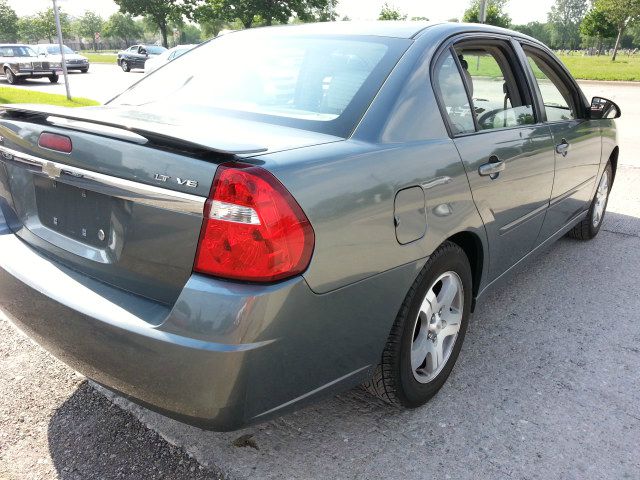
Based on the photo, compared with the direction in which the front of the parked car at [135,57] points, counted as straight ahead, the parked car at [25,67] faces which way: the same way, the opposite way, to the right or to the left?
to the left

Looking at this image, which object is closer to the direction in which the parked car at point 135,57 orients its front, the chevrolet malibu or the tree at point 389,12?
the chevrolet malibu

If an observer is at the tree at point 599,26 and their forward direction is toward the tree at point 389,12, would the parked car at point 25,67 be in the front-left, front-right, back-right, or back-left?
front-left

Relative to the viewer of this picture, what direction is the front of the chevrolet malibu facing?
facing away from the viewer and to the right of the viewer

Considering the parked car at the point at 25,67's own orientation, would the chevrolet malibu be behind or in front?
in front

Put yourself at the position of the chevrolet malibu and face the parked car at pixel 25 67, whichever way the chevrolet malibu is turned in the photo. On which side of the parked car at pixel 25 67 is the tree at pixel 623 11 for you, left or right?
right

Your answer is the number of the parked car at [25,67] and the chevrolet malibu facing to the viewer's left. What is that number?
0

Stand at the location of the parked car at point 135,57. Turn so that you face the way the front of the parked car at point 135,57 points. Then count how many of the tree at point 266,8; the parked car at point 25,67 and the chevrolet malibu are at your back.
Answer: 1

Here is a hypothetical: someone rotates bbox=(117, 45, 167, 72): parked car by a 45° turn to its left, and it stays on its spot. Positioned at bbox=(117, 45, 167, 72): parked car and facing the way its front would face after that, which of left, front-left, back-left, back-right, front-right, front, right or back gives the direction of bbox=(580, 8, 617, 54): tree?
left

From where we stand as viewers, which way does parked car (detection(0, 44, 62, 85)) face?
facing the viewer and to the right of the viewer

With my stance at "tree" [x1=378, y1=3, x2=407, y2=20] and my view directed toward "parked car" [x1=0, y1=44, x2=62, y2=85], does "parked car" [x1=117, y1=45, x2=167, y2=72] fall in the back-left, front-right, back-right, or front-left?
front-right

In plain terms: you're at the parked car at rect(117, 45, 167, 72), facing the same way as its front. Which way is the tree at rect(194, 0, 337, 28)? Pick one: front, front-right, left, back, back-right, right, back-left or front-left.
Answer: back

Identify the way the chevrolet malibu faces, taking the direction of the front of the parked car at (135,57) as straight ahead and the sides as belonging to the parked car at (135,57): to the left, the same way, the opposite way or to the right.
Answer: the opposite way

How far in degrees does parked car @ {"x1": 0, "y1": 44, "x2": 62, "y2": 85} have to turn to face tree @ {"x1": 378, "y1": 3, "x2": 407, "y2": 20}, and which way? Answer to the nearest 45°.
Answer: approximately 90° to its left

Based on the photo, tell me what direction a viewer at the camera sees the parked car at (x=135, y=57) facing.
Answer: facing the viewer and to the left of the viewer
